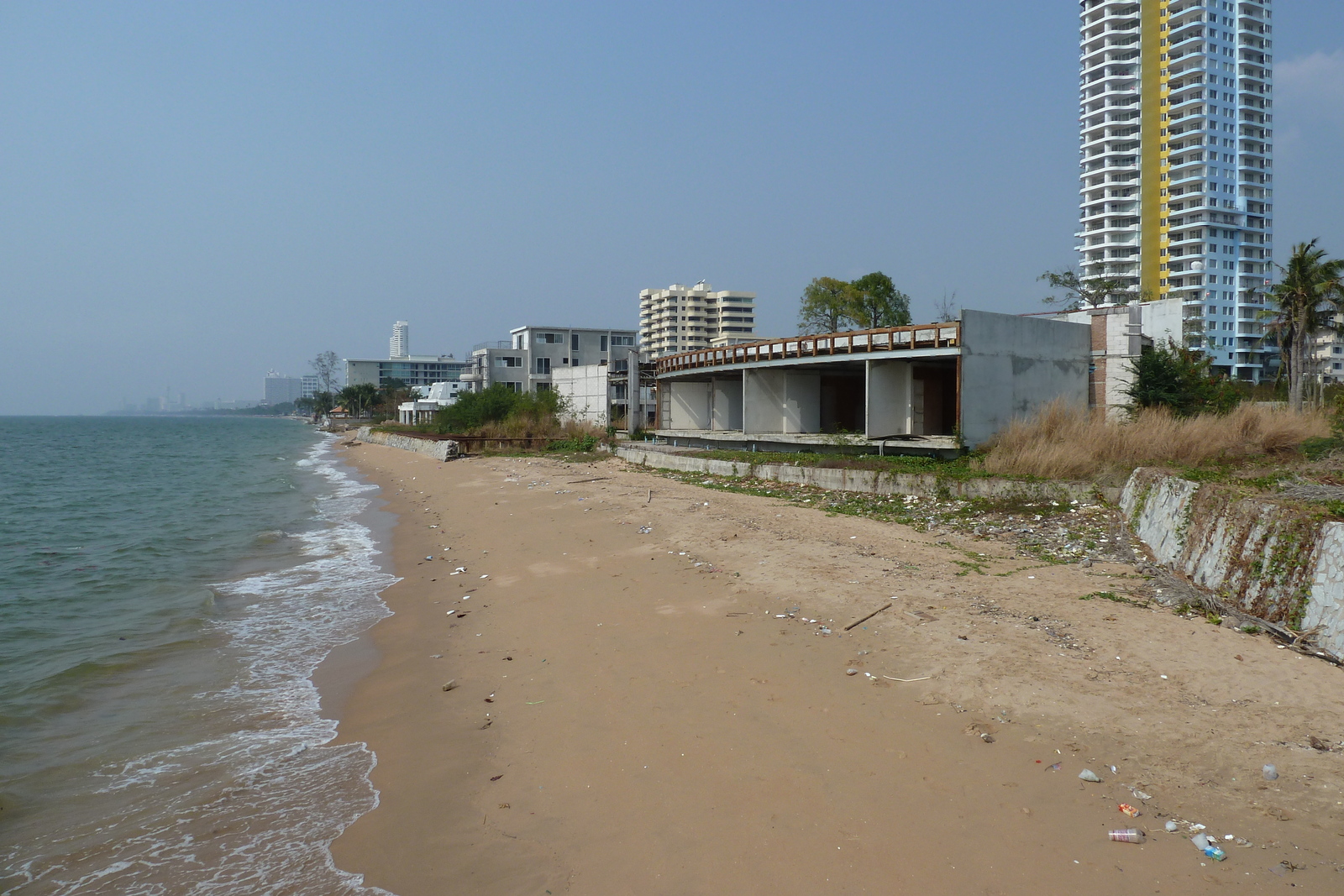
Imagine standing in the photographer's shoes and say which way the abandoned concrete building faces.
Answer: facing the viewer and to the left of the viewer

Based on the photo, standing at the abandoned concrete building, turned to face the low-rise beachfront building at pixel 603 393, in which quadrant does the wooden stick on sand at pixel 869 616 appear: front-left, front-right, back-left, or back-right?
back-left

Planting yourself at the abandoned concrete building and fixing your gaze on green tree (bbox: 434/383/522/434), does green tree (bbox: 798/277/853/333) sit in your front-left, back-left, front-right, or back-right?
front-right

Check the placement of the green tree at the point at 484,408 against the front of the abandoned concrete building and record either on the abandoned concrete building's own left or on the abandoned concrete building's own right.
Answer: on the abandoned concrete building's own right

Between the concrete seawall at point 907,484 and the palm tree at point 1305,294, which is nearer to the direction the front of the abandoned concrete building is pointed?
the concrete seawall

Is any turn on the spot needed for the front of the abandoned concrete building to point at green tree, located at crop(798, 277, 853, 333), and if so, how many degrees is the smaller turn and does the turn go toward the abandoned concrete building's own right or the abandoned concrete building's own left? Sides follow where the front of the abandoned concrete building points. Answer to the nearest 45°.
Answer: approximately 135° to the abandoned concrete building's own right

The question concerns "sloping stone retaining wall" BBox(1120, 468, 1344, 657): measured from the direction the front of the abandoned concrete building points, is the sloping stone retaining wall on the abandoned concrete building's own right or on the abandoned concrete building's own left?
on the abandoned concrete building's own left

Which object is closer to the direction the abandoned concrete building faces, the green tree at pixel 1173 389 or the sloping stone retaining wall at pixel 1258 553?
the sloping stone retaining wall

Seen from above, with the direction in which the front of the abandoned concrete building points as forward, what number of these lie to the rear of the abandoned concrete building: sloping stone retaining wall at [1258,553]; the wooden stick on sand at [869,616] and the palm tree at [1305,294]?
1

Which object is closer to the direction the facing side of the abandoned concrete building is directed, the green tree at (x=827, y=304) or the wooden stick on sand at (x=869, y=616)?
the wooden stick on sand

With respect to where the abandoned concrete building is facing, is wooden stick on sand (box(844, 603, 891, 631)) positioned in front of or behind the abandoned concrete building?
in front

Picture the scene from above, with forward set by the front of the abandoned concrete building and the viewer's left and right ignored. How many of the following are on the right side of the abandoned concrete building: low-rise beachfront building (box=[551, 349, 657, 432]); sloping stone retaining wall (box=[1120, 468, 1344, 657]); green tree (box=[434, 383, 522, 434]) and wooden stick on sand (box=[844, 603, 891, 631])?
2

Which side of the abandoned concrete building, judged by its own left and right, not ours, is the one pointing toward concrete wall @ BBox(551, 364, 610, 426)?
right

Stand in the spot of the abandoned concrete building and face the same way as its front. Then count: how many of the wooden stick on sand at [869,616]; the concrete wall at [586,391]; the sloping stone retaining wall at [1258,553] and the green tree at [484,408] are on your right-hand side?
2
